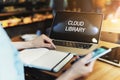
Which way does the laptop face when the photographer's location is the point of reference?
facing the viewer

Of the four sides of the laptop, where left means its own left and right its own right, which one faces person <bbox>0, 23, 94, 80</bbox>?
front
